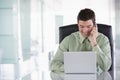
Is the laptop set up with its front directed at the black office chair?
yes

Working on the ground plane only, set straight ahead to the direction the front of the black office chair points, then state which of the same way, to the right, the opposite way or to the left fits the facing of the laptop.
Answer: the opposite way

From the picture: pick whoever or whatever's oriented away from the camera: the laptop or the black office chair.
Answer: the laptop

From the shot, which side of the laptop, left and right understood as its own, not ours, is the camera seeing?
back

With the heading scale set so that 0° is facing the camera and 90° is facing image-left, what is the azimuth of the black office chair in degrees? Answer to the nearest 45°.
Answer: approximately 0°

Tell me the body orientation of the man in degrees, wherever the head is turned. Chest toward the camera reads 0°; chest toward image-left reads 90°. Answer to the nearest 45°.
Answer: approximately 0°

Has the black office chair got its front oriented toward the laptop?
yes
